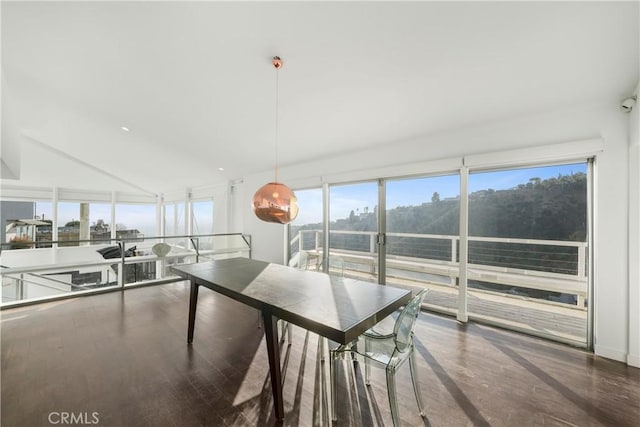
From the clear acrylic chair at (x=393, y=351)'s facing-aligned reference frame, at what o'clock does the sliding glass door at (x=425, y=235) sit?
The sliding glass door is roughly at 2 o'clock from the clear acrylic chair.

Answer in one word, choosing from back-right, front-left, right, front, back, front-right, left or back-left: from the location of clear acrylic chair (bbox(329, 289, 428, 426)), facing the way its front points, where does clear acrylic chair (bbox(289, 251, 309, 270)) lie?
front

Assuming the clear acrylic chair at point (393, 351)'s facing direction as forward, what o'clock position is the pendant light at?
The pendant light is roughly at 11 o'clock from the clear acrylic chair.

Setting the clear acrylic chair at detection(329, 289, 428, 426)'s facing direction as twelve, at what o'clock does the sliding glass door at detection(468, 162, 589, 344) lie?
The sliding glass door is roughly at 3 o'clock from the clear acrylic chair.

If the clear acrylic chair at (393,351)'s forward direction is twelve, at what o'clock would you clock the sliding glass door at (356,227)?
The sliding glass door is roughly at 1 o'clock from the clear acrylic chair.

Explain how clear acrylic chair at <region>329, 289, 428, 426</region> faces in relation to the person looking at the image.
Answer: facing away from the viewer and to the left of the viewer

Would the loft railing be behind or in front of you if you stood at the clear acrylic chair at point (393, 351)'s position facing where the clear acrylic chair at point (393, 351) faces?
in front
